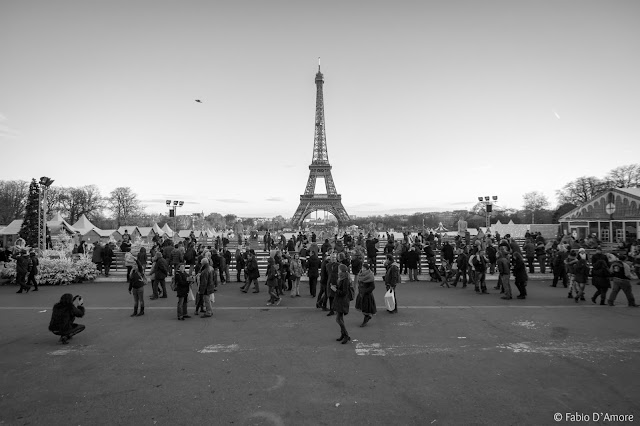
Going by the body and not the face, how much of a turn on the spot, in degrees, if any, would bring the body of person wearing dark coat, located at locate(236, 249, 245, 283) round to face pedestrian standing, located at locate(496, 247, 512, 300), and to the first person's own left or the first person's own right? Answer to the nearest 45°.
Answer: approximately 135° to the first person's own right

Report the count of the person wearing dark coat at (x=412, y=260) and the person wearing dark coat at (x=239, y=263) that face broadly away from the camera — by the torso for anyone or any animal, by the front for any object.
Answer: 2

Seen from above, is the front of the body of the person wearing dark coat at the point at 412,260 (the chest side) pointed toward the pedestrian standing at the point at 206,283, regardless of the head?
no

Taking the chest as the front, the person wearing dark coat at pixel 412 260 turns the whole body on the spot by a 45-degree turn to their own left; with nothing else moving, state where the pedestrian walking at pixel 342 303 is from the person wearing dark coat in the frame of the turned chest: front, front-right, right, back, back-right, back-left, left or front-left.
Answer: back-left

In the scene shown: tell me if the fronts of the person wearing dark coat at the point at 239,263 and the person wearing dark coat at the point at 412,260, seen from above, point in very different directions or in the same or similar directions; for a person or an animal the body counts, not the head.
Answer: same or similar directions

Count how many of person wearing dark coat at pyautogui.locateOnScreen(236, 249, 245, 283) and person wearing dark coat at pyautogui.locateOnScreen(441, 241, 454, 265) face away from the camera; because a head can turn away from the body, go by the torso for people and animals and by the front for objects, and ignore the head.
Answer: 2

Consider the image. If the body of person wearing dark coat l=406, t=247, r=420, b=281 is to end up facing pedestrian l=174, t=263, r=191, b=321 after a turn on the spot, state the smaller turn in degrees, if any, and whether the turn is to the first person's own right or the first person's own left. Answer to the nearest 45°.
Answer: approximately 135° to the first person's own left

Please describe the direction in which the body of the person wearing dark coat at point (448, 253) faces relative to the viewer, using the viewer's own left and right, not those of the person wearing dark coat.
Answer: facing away from the viewer

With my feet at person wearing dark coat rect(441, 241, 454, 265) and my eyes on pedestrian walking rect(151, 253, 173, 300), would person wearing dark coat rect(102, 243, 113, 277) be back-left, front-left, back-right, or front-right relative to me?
front-right

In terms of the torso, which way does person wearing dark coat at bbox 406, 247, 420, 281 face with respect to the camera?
away from the camera

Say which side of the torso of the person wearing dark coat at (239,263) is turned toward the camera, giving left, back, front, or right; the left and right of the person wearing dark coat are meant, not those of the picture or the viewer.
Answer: back

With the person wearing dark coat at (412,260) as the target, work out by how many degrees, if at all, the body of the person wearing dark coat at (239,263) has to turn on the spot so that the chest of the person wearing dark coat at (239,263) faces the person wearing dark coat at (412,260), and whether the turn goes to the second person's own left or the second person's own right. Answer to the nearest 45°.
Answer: approximately 90° to the second person's own right

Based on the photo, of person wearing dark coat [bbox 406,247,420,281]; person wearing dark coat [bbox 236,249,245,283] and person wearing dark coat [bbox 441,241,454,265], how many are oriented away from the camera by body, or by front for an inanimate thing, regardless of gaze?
3

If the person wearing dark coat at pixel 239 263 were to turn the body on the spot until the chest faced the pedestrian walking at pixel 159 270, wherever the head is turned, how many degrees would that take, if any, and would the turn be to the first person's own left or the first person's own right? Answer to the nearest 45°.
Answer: approximately 135° to the first person's own left
